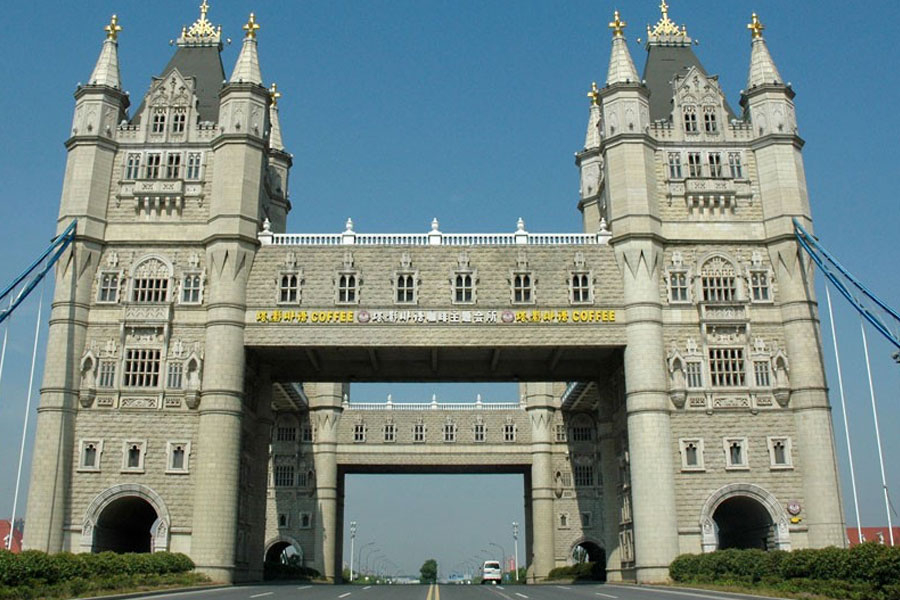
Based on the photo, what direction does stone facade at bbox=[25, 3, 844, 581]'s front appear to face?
toward the camera
